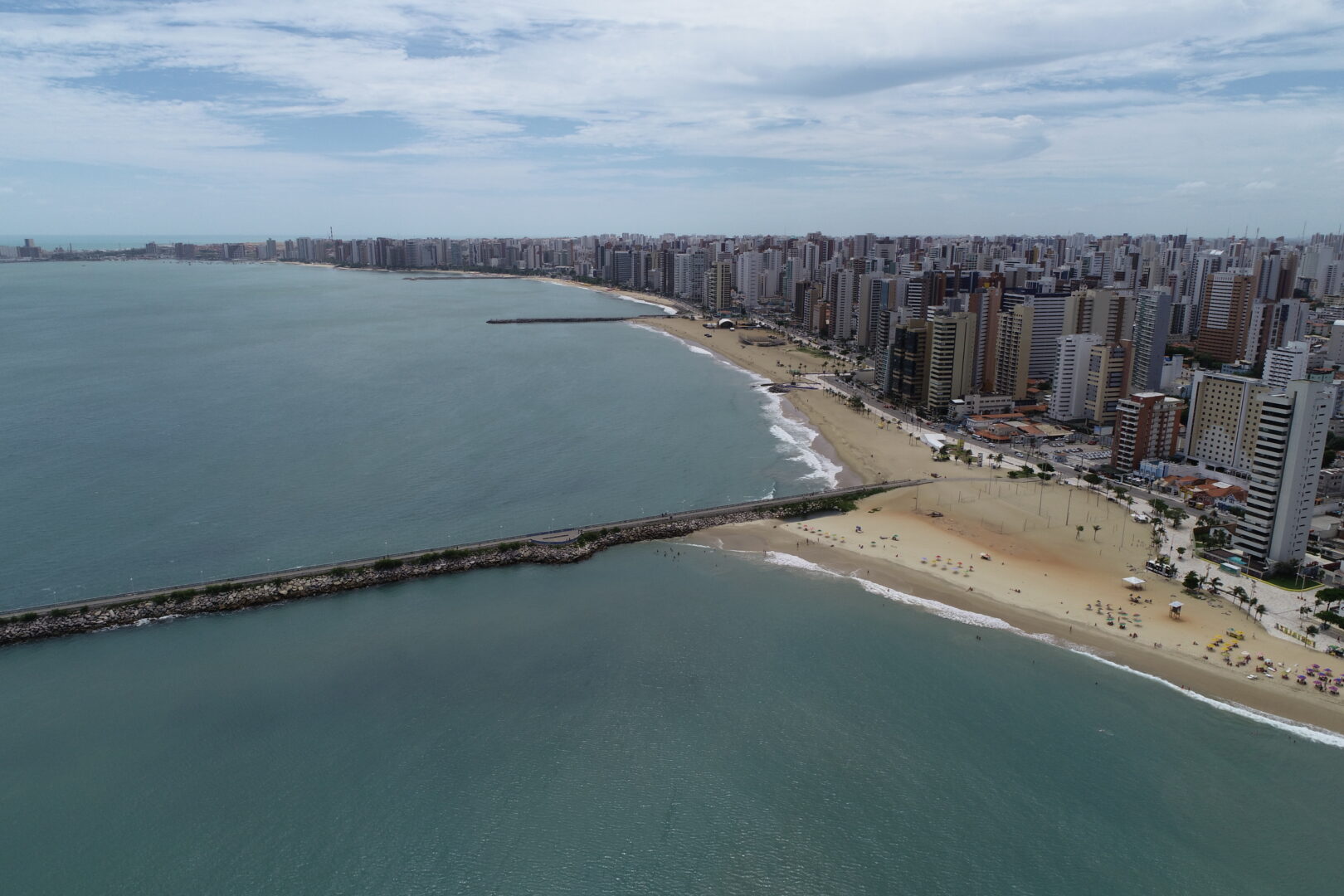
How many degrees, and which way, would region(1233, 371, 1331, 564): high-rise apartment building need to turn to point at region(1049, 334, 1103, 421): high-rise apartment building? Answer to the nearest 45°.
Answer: approximately 90° to its right

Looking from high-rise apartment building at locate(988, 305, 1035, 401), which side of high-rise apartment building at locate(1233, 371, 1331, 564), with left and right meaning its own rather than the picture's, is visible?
right

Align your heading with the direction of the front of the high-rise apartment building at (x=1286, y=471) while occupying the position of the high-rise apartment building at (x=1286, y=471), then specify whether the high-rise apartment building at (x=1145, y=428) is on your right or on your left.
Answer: on your right

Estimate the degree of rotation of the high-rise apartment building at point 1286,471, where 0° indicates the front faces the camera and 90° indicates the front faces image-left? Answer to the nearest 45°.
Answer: approximately 45°

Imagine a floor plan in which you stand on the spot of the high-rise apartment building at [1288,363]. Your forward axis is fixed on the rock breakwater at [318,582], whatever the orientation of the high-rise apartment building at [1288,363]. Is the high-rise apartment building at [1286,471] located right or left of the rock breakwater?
left

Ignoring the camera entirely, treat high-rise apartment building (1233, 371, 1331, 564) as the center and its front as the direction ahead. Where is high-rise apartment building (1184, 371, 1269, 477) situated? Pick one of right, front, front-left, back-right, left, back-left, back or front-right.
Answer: back-right

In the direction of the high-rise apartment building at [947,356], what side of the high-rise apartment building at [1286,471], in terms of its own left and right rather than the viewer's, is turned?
right

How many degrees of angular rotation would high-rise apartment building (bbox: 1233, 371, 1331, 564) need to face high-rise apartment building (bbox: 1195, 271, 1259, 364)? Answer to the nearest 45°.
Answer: approximately 135° to its right

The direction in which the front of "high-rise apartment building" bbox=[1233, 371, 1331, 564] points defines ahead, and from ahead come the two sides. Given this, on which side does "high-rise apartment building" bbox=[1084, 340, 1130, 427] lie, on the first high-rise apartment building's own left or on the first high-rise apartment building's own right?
on the first high-rise apartment building's own right
